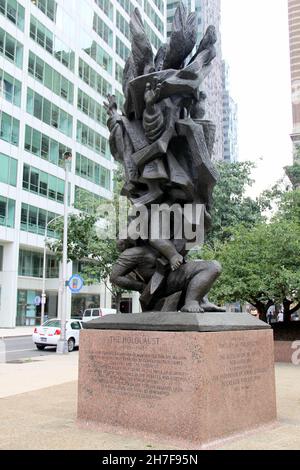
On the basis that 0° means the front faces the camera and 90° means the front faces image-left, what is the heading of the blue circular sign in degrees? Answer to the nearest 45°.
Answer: approximately 0°

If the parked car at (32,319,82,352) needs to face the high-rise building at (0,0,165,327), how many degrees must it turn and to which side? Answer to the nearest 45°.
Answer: approximately 45° to its left

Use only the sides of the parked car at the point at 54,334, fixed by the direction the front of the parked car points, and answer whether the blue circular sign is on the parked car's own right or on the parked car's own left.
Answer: on the parked car's own right

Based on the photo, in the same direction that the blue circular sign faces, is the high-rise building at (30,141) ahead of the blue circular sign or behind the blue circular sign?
behind

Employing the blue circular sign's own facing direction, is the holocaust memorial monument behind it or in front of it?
in front

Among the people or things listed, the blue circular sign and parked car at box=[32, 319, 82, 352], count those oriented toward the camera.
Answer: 1
